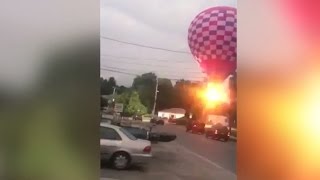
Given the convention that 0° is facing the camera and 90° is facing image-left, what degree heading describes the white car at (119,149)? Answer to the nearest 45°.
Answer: approximately 90°
